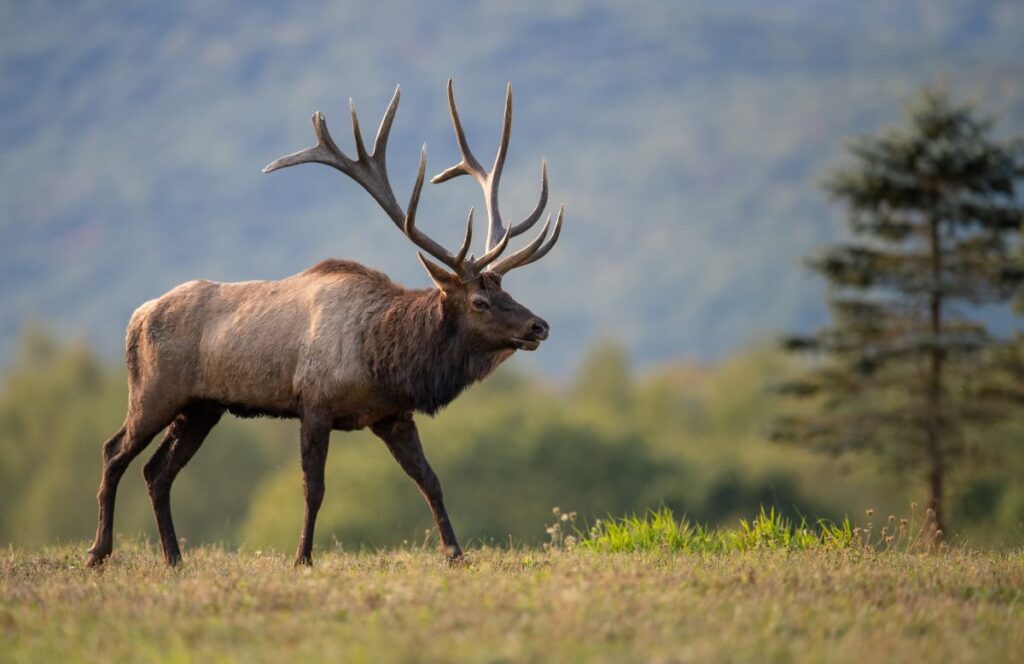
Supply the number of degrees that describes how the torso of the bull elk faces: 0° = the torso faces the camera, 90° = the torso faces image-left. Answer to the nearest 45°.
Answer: approximately 270°

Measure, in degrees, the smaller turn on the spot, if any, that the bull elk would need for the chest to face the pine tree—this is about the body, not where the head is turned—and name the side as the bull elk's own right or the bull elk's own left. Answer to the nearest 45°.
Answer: approximately 45° to the bull elk's own left
